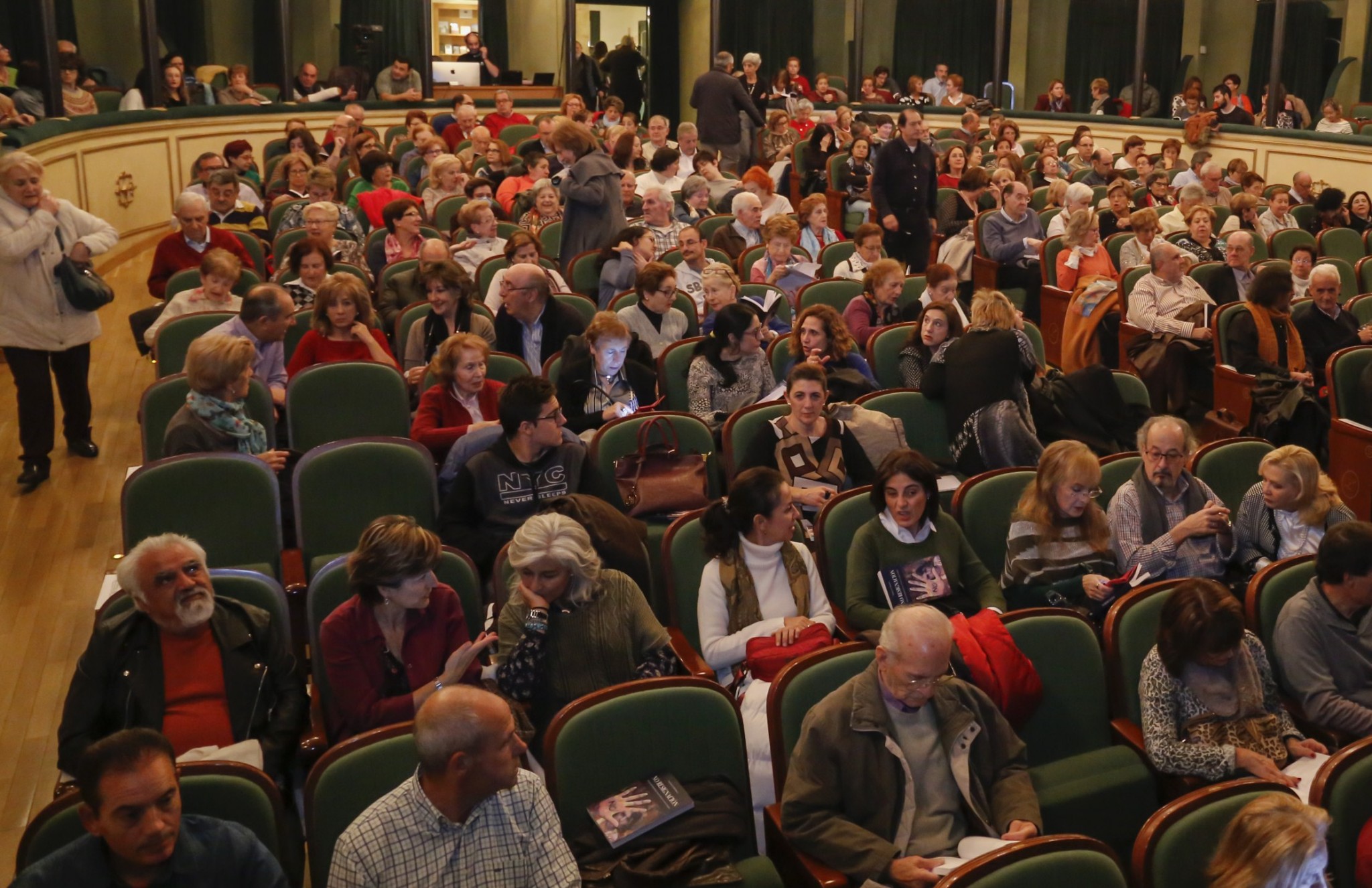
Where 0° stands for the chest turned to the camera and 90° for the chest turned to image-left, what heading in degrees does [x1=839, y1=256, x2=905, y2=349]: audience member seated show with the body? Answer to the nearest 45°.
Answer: approximately 315°

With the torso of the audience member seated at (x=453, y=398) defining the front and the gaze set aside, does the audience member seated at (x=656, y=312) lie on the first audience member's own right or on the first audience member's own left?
on the first audience member's own left

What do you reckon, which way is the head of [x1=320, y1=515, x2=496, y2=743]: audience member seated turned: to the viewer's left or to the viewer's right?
to the viewer's right

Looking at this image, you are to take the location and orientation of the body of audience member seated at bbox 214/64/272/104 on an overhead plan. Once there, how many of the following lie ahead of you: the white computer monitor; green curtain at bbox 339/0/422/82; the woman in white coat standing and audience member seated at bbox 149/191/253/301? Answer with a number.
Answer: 2

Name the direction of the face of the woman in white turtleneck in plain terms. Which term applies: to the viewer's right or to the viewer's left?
to the viewer's right

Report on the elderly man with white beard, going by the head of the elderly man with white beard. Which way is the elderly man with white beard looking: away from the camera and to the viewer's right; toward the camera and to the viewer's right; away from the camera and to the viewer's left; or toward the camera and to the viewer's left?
toward the camera and to the viewer's right

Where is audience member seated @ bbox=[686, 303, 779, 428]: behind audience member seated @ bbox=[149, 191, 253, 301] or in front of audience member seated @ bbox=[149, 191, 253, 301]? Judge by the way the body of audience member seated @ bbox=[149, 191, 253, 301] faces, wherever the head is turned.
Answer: in front

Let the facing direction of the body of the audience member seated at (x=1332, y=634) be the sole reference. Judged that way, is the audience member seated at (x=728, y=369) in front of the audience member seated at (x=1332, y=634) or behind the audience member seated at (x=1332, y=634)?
behind

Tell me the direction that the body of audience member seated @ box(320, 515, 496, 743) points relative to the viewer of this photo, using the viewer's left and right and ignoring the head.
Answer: facing the viewer and to the right of the viewer

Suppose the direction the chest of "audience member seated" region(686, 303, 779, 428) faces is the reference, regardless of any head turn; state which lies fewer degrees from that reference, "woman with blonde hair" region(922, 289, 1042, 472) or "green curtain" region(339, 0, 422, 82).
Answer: the woman with blonde hair

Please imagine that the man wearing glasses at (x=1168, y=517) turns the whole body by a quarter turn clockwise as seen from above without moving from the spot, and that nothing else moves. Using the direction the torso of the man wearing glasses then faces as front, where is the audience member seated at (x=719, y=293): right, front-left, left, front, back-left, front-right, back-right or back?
front-right
